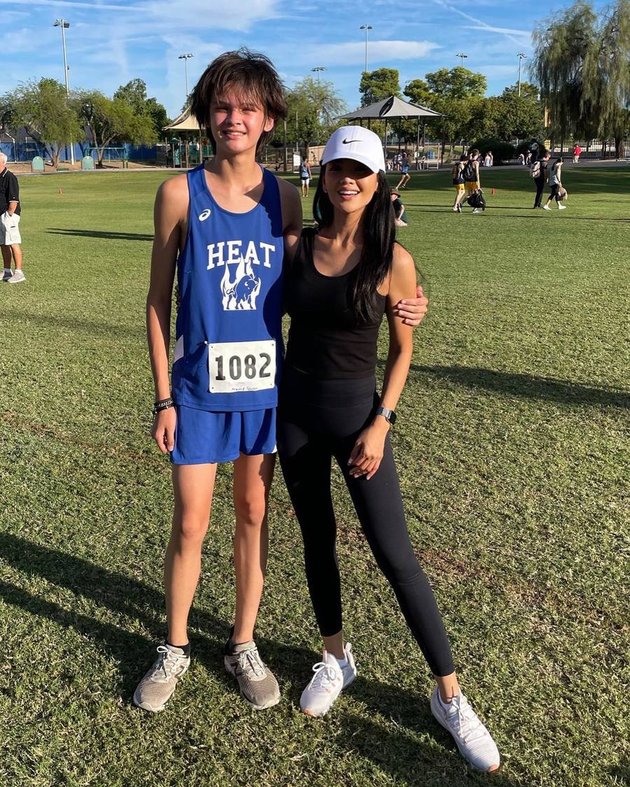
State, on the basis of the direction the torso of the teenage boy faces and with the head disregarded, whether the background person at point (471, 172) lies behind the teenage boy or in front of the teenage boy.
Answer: behind

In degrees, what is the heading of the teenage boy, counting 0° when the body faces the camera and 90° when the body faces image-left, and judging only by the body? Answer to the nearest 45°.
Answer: approximately 0°

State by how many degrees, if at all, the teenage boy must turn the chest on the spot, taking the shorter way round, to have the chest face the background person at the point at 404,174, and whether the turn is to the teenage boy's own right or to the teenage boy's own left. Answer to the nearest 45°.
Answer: approximately 180°

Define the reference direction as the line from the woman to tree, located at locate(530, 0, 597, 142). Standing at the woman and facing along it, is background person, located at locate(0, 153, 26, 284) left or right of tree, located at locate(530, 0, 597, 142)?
left

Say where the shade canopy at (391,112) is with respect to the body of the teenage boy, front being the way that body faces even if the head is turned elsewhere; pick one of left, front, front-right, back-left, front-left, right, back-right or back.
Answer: back
